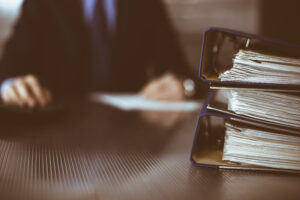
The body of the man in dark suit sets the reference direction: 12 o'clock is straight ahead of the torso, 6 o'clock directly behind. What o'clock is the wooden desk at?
The wooden desk is roughly at 12 o'clock from the man in dark suit.

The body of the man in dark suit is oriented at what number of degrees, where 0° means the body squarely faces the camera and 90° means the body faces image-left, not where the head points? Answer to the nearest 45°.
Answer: approximately 0°

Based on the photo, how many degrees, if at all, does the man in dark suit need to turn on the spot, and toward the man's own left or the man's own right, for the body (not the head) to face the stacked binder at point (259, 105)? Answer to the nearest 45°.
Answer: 0° — they already face it
